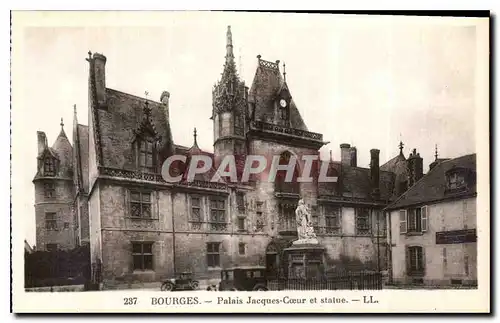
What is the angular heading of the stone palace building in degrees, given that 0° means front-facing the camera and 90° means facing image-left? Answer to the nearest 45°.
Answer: approximately 315°

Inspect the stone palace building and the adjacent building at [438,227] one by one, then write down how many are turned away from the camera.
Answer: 0

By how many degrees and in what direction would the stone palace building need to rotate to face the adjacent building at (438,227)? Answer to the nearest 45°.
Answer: approximately 45° to its left

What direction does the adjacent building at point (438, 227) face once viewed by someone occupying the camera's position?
facing the viewer and to the left of the viewer
